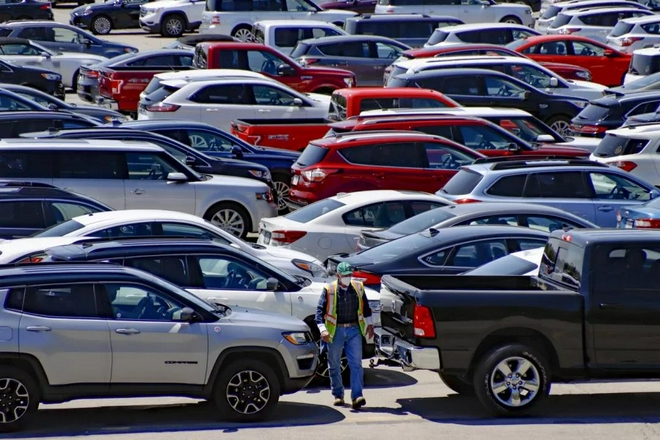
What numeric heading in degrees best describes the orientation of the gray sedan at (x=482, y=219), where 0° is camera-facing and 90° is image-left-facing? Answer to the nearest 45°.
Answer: approximately 225°

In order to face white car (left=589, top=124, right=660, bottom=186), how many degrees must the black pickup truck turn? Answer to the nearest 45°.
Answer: approximately 90° to its left

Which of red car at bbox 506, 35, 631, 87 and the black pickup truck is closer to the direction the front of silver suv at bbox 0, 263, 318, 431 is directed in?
the black pickup truck

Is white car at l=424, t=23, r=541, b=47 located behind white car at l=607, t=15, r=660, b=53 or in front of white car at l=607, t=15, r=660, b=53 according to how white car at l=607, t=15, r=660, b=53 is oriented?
behind

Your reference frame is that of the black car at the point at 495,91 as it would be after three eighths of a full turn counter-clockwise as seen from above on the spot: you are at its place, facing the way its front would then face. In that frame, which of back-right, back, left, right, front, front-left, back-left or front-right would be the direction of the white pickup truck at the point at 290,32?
front

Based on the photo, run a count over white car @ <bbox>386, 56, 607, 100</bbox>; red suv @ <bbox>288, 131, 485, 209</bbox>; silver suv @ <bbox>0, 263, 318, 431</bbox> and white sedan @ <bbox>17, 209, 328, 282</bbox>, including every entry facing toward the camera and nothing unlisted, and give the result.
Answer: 0

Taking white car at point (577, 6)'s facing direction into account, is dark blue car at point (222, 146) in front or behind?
behind

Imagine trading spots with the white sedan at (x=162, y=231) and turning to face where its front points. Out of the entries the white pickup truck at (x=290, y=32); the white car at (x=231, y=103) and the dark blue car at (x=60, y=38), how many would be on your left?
3

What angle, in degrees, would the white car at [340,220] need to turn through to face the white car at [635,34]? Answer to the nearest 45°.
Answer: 0° — it already faces it

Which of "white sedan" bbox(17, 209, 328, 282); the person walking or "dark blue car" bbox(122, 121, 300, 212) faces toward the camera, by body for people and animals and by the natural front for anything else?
the person walking

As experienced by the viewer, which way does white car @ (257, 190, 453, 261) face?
facing away from the viewer and to the right of the viewer

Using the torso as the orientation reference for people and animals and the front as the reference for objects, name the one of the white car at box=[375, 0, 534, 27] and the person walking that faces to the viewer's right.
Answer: the white car

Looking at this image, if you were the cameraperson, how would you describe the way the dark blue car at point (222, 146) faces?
facing to the right of the viewer

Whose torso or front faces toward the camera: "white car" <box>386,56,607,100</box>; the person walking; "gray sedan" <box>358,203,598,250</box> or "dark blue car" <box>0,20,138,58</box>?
the person walking

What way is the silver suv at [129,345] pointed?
to the viewer's right

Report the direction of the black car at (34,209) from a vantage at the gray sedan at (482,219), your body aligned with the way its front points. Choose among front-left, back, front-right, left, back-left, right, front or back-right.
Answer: back-left

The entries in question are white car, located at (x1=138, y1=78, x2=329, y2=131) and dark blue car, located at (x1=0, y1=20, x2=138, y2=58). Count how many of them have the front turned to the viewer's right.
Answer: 2
